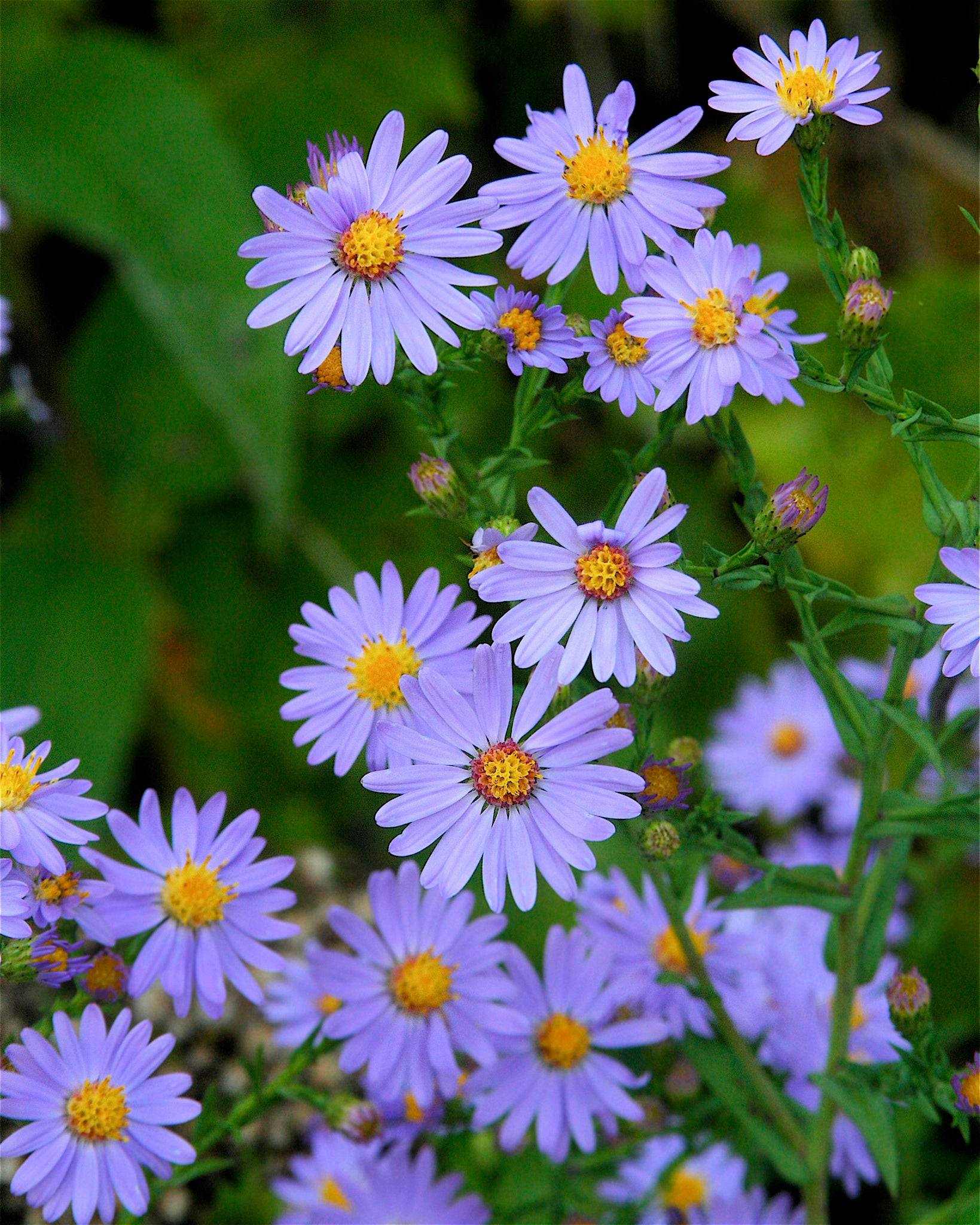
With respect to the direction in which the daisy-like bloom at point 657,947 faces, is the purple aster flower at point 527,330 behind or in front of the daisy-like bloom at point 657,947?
in front

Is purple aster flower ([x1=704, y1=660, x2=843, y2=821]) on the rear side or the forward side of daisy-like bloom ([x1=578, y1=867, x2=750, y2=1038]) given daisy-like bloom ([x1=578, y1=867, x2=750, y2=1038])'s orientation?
on the rear side

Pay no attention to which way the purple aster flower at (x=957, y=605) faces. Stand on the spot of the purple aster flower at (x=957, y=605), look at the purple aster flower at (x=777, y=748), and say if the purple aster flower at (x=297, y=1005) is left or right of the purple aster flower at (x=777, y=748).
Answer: left

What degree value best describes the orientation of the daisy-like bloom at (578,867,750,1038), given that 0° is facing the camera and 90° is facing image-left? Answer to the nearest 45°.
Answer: approximately 0°

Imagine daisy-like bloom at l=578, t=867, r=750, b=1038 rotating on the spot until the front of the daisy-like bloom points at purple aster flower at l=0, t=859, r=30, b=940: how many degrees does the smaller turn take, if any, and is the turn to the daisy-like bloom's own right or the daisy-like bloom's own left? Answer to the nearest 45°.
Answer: approximately 45° to the daisy-like bloom's own right
